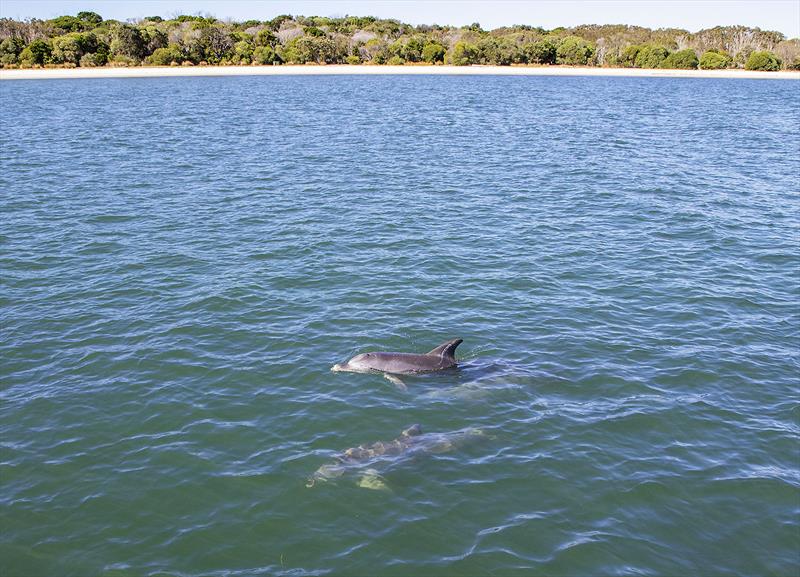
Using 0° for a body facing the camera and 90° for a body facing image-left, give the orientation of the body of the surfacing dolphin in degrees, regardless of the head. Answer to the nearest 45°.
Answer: approximately 90°

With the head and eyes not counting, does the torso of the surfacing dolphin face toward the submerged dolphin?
no
